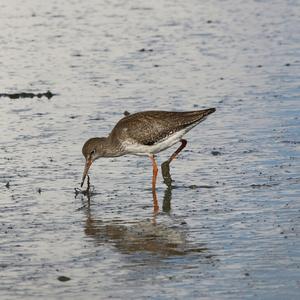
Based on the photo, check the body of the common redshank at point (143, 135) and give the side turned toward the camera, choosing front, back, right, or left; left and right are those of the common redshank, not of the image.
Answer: left

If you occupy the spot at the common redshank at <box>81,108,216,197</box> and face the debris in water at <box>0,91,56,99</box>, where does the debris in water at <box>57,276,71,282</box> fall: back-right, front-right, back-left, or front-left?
back-left

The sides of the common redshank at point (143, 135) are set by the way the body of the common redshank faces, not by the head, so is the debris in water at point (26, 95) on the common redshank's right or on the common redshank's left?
on the common redshank's right

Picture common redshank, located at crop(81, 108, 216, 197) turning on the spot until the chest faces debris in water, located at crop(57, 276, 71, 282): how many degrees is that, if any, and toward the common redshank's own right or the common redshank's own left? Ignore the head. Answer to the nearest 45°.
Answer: approximately 90° to the common redshank's own left

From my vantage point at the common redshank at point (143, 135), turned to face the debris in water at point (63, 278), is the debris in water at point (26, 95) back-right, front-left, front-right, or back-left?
back-right
